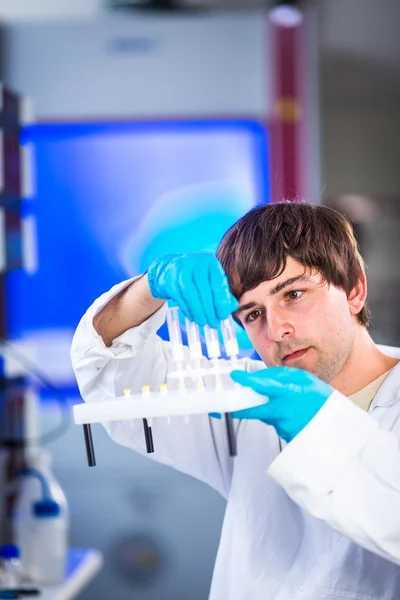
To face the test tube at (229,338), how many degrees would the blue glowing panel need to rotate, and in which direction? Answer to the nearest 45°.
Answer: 0° — it already faces it

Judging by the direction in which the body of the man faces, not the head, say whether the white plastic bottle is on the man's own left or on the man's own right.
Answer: on the man's own right

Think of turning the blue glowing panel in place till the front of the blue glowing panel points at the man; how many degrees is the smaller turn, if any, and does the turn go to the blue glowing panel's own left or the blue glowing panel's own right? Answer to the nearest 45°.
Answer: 0° — it already faces them

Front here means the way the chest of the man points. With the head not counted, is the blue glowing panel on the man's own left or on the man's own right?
on the man's own right

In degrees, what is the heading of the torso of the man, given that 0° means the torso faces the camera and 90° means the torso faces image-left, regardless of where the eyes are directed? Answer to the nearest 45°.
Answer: approximately 45°

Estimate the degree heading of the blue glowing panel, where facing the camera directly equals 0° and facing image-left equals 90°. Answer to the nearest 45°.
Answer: approximately 0°

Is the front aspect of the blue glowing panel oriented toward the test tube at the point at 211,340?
yes

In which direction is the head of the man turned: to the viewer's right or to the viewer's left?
to the viewer's left
